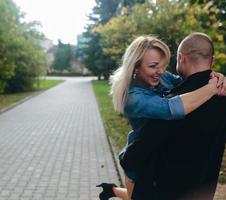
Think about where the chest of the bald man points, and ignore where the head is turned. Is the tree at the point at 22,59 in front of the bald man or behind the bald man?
in front

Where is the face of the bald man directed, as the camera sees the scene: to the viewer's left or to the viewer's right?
to the viewer's left

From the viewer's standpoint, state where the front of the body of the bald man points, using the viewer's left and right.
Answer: facing away from the viewer and to the left of the viewer

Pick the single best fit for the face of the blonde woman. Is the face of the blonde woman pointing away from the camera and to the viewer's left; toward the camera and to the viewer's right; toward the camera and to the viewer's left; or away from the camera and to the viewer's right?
toward the camera and to the viewer's right

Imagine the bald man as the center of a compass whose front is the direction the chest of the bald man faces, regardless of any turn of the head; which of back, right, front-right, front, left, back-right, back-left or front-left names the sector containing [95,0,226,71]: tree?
front-right
